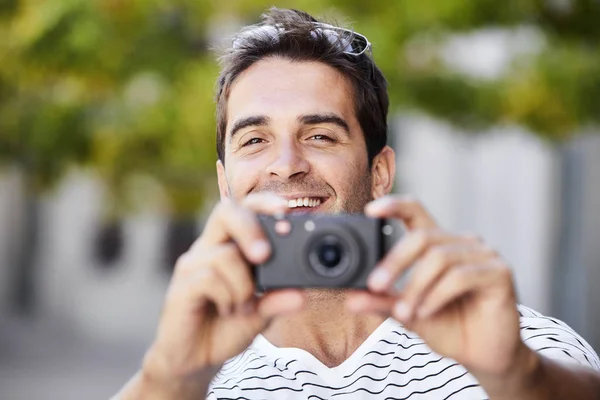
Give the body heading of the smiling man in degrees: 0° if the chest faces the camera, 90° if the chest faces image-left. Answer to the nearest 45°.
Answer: approximately 0°
